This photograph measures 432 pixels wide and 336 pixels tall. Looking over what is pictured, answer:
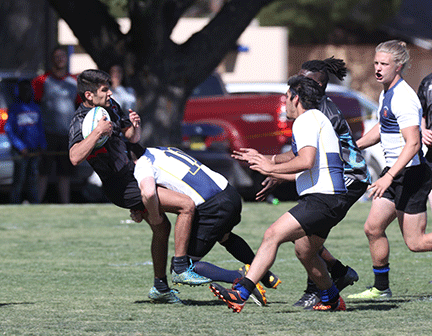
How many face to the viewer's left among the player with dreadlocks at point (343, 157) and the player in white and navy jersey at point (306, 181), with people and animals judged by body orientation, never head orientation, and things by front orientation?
2

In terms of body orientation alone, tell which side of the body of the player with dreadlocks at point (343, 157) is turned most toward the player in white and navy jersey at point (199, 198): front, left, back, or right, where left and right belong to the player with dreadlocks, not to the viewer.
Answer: front

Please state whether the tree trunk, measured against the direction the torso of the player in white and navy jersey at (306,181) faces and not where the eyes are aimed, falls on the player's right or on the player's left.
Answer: on the player's right

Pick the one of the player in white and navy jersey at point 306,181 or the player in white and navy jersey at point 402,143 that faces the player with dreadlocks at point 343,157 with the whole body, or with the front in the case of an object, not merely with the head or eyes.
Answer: the player in white and navy jersey at point 402,143

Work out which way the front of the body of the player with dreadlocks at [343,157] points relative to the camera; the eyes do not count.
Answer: to the viewer's left

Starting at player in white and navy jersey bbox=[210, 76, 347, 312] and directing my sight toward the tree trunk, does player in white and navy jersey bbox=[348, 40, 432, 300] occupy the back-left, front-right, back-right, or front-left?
front-right

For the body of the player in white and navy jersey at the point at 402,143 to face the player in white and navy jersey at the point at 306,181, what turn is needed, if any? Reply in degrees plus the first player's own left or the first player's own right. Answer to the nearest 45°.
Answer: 0° — they already face them

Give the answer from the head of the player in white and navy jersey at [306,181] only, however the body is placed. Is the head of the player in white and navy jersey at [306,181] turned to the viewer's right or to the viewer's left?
to the viewer's left

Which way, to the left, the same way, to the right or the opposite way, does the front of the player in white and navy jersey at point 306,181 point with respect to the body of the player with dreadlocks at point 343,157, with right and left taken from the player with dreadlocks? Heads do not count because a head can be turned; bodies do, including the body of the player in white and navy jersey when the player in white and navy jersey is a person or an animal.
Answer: the same way

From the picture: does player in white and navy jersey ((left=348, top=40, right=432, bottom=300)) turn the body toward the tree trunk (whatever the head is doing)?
no

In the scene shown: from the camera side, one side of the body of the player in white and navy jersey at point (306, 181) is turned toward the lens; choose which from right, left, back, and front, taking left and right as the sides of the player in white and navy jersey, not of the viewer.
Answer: left

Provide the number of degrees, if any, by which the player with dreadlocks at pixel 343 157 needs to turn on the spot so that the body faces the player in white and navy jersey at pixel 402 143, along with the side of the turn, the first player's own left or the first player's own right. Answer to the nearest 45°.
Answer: approximately 135° to the first player's own right

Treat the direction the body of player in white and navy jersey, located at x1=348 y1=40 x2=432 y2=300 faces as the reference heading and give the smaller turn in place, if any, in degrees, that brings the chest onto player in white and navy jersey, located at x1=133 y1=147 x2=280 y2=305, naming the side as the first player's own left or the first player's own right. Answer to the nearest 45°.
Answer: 0° — they already face them

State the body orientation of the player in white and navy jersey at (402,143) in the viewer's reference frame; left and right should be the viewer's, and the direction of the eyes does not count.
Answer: facing the viewer and to the left of the viewer

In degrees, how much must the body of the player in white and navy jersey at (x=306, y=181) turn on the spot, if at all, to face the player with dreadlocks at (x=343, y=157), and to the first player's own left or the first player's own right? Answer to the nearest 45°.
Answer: approximately 135° to the first player's own right
